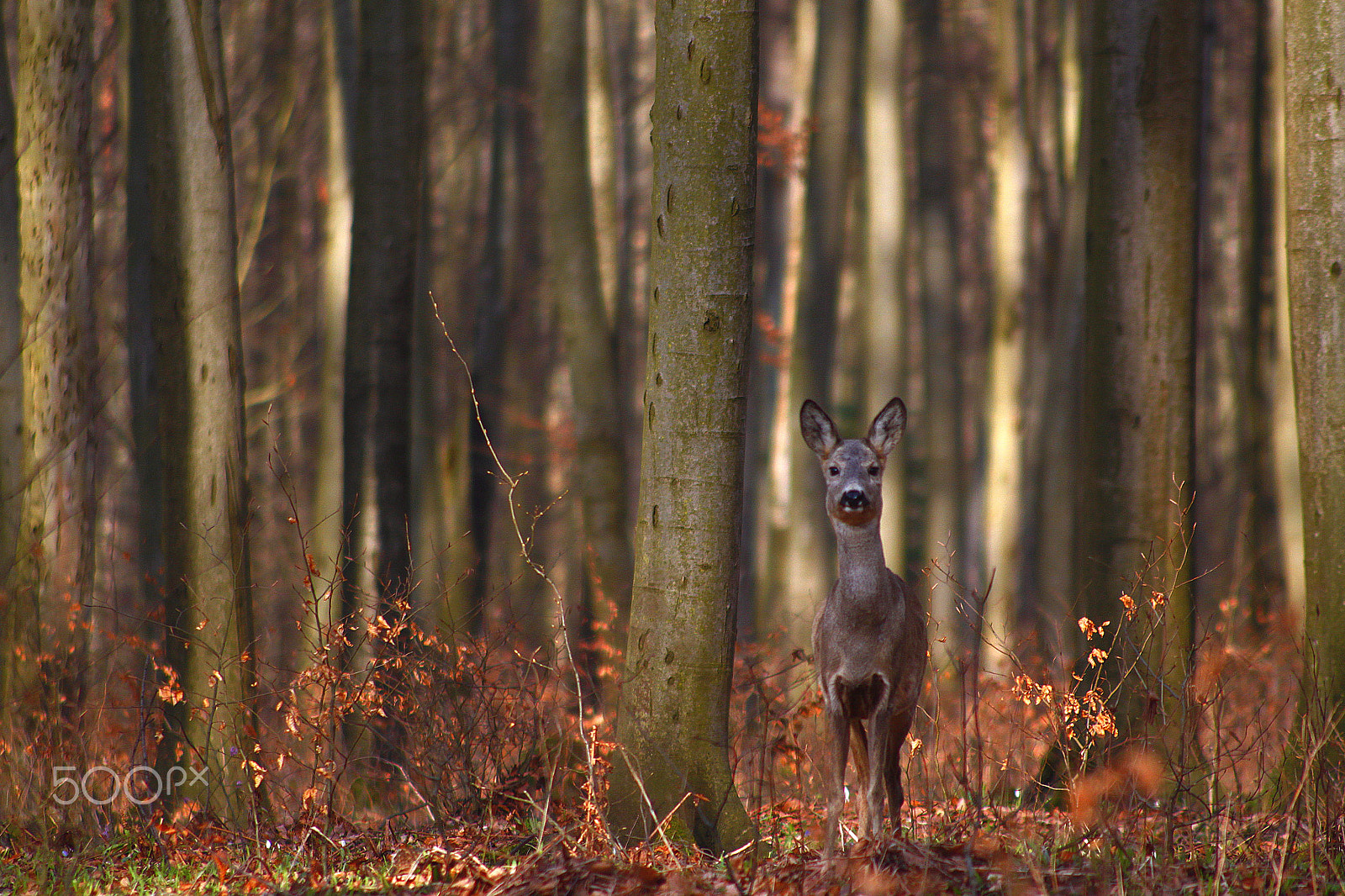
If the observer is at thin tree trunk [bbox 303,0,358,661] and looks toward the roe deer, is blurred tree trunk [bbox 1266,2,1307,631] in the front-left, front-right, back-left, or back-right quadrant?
front-left

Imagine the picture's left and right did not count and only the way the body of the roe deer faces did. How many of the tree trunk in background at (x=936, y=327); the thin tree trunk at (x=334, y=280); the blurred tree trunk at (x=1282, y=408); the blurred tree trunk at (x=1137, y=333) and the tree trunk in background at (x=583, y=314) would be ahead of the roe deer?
0

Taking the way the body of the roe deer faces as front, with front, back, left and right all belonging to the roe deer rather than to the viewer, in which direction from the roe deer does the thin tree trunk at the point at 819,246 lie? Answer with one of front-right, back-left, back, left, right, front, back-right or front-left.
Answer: back

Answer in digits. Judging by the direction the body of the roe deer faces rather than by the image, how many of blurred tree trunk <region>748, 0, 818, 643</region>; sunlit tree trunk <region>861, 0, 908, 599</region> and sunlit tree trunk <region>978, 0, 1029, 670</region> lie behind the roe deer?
3

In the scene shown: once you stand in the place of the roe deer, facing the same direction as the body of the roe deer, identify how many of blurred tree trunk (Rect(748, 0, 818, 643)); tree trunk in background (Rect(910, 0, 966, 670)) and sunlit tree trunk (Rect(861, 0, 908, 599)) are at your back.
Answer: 3

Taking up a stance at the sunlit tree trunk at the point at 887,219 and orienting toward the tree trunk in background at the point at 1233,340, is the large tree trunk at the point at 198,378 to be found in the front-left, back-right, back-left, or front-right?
back-right

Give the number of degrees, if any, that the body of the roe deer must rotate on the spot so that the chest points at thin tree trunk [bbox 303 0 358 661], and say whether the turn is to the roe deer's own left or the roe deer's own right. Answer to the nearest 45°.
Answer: approximately 135° to the roe deer's own right

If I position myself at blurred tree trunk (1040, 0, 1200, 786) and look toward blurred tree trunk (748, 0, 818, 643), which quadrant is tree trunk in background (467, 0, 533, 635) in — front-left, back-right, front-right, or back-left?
front-left

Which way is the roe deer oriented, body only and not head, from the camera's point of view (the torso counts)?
toward the camera

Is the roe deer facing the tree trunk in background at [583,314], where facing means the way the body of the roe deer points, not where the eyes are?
no

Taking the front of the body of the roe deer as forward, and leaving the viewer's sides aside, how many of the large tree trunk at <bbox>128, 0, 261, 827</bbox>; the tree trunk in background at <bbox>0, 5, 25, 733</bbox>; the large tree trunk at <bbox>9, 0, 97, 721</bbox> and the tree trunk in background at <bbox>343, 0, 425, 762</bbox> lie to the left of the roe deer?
0

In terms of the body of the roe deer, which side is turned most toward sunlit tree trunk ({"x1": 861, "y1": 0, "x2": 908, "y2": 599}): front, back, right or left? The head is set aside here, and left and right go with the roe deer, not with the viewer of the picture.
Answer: back

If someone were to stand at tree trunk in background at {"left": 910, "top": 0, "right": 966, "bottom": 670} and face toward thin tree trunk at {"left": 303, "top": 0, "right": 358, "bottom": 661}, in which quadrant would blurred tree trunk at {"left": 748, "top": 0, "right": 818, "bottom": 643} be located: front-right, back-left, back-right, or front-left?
front-right

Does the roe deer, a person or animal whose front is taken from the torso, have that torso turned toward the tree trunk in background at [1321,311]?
no

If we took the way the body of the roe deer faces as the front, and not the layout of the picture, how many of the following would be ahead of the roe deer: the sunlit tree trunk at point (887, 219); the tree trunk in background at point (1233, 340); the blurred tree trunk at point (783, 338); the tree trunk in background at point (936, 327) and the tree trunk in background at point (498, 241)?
0

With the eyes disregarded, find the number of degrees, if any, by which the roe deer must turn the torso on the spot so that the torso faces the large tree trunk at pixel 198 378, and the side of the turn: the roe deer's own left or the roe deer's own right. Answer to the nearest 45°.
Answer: approximately 90° to the roe deer's own right
